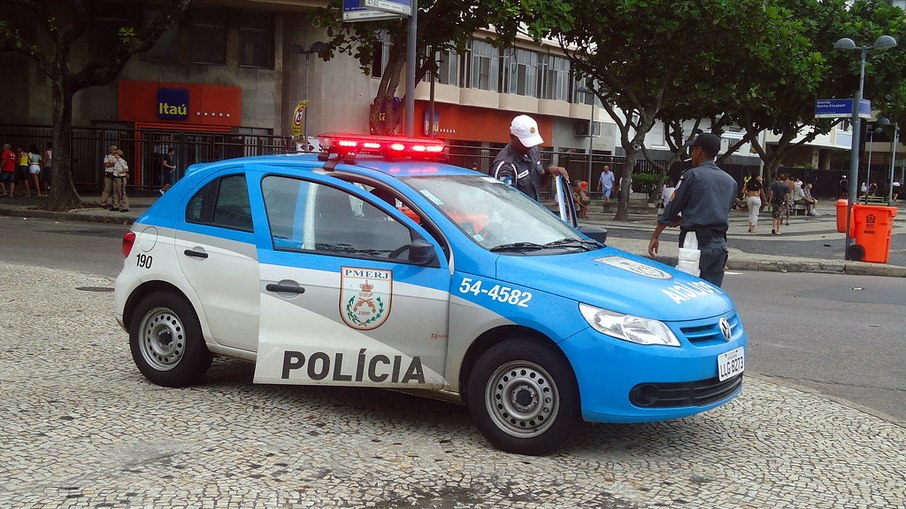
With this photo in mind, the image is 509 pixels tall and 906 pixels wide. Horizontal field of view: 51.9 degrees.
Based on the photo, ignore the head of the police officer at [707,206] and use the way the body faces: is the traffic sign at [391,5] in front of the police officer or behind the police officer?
in front

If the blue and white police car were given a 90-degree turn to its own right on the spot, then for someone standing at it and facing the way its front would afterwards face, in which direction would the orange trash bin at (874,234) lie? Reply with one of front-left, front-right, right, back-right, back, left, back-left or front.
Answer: back

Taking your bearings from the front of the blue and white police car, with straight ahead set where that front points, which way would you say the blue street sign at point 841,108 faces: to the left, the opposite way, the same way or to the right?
to the right

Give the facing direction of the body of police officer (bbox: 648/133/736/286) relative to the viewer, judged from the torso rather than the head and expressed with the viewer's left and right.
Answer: facing away from the viewer and to the left of the viewer

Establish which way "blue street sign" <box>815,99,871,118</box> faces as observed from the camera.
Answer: facing the viewer

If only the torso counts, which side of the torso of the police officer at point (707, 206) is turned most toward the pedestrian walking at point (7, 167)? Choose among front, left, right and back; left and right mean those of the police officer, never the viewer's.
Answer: front

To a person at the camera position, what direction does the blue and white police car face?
facing the viewer and to the right of the viewer

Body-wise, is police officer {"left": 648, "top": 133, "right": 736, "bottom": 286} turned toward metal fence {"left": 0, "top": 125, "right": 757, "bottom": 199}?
yes

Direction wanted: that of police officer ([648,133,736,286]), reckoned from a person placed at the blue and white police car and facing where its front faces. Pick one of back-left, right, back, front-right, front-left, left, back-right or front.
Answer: left

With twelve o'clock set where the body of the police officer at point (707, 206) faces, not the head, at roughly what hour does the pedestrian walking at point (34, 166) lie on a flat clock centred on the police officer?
The pedestrian walking is roughly at 12 o'clock from the police officer.

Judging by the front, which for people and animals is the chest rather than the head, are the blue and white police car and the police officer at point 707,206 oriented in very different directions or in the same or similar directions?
very different directions

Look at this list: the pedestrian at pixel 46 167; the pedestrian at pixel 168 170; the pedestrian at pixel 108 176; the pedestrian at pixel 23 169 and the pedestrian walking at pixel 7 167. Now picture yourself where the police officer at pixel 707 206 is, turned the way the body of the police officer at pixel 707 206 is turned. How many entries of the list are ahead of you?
5

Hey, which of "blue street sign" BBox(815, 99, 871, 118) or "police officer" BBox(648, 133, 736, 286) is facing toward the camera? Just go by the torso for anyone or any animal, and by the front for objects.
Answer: the blue street sign
